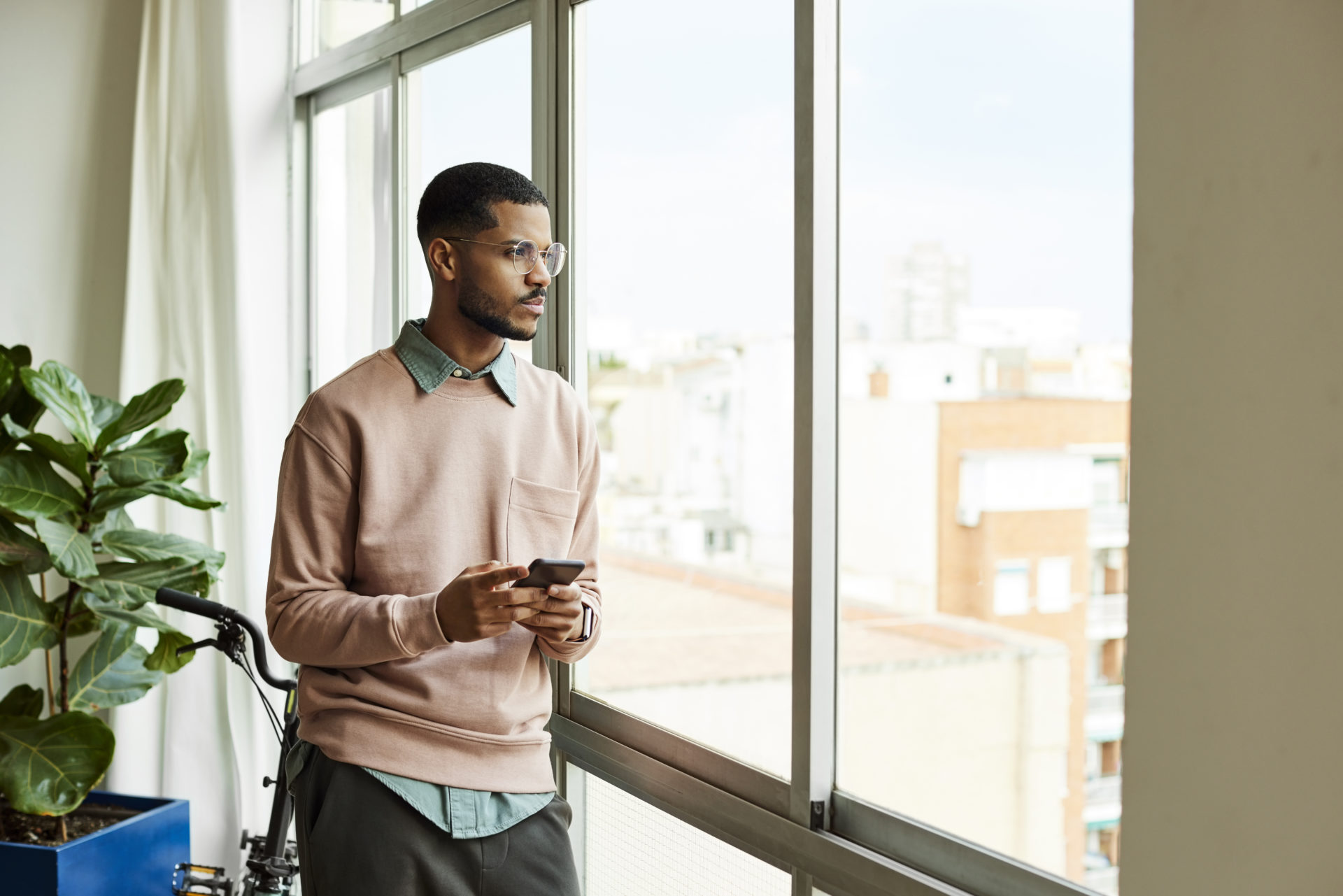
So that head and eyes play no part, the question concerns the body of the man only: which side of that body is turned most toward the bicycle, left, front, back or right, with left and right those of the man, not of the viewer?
back

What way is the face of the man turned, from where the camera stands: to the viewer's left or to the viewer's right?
to the viewer's right

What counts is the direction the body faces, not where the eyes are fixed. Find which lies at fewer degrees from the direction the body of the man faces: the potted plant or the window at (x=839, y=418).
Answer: the window

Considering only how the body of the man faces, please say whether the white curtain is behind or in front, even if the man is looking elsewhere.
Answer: behind

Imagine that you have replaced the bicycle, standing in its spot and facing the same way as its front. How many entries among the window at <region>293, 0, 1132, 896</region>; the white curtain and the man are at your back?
1

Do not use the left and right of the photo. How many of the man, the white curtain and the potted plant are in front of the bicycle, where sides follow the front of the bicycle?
1

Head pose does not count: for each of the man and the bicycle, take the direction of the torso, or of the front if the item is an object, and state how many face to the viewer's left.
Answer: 0

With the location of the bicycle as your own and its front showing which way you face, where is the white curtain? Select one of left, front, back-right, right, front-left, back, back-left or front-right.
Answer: back

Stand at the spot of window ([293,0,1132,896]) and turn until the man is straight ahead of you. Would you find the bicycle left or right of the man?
right

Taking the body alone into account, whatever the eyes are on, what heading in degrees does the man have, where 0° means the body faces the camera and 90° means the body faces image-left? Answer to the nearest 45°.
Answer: approximately 315°
